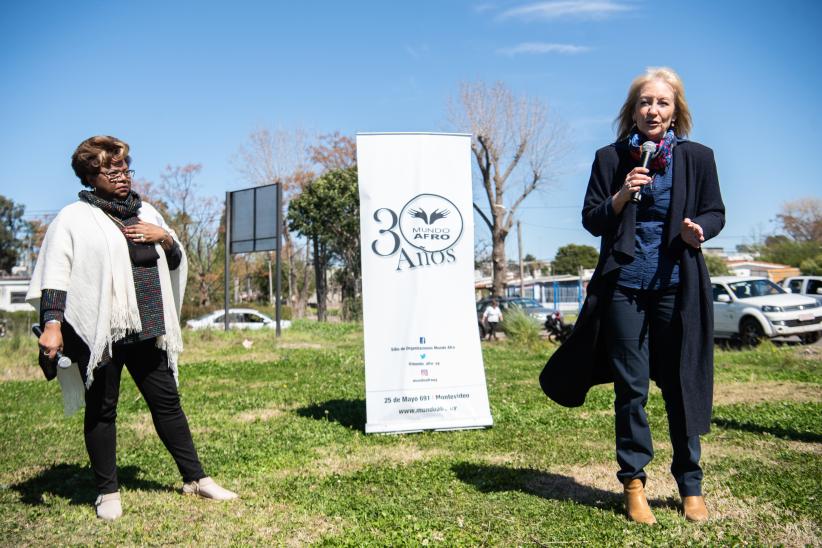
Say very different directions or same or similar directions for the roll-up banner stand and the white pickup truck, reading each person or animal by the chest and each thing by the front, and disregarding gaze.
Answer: same or similar directions

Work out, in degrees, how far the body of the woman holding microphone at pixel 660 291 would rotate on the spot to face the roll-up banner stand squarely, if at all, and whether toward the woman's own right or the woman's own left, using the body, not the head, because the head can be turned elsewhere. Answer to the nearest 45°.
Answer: approximately 135° to the woman's own right

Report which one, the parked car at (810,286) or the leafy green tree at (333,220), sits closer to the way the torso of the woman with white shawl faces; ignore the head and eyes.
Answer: the parked car

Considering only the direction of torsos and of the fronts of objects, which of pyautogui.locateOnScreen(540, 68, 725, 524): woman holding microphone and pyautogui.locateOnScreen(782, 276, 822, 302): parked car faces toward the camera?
the woman holding microphone

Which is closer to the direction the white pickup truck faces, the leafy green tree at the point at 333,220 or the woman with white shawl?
the woman with white shawl

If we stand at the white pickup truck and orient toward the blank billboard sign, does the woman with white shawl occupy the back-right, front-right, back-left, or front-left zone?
front-left

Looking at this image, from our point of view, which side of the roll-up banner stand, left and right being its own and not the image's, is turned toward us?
front

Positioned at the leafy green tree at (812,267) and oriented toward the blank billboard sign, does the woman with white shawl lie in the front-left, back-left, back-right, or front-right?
front-left

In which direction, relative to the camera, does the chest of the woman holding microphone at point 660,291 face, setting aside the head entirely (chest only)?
toward the camera

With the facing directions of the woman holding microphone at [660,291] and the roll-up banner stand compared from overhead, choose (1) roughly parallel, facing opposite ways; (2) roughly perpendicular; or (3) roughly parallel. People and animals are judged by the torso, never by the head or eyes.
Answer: roughly parallel
